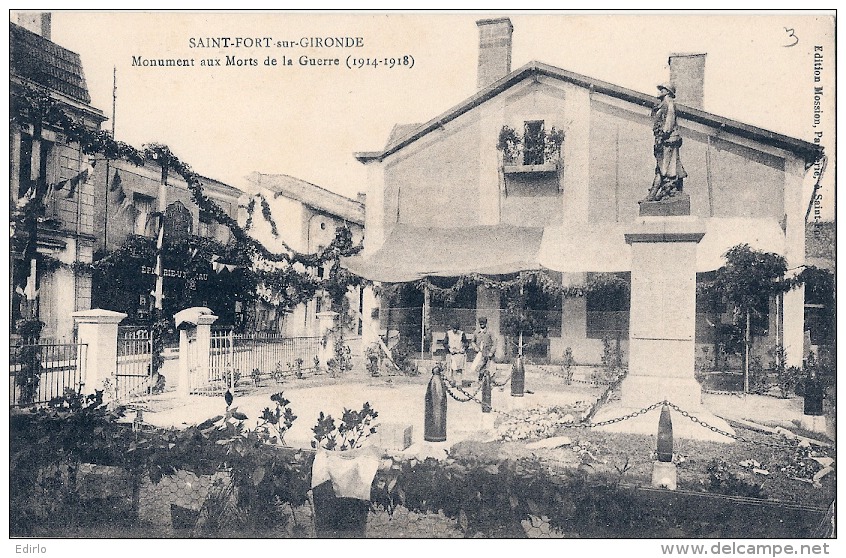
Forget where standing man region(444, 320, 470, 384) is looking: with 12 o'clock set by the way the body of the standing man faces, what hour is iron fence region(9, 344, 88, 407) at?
The iron fence is roughly at 3 o'clock from the standing man.

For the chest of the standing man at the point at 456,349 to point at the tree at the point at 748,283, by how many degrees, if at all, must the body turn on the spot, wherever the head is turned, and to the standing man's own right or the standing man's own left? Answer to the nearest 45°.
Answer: approximately 90° to the standing man's own left

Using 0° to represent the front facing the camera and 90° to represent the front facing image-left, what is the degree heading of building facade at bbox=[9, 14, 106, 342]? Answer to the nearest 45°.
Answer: approximately 315°
